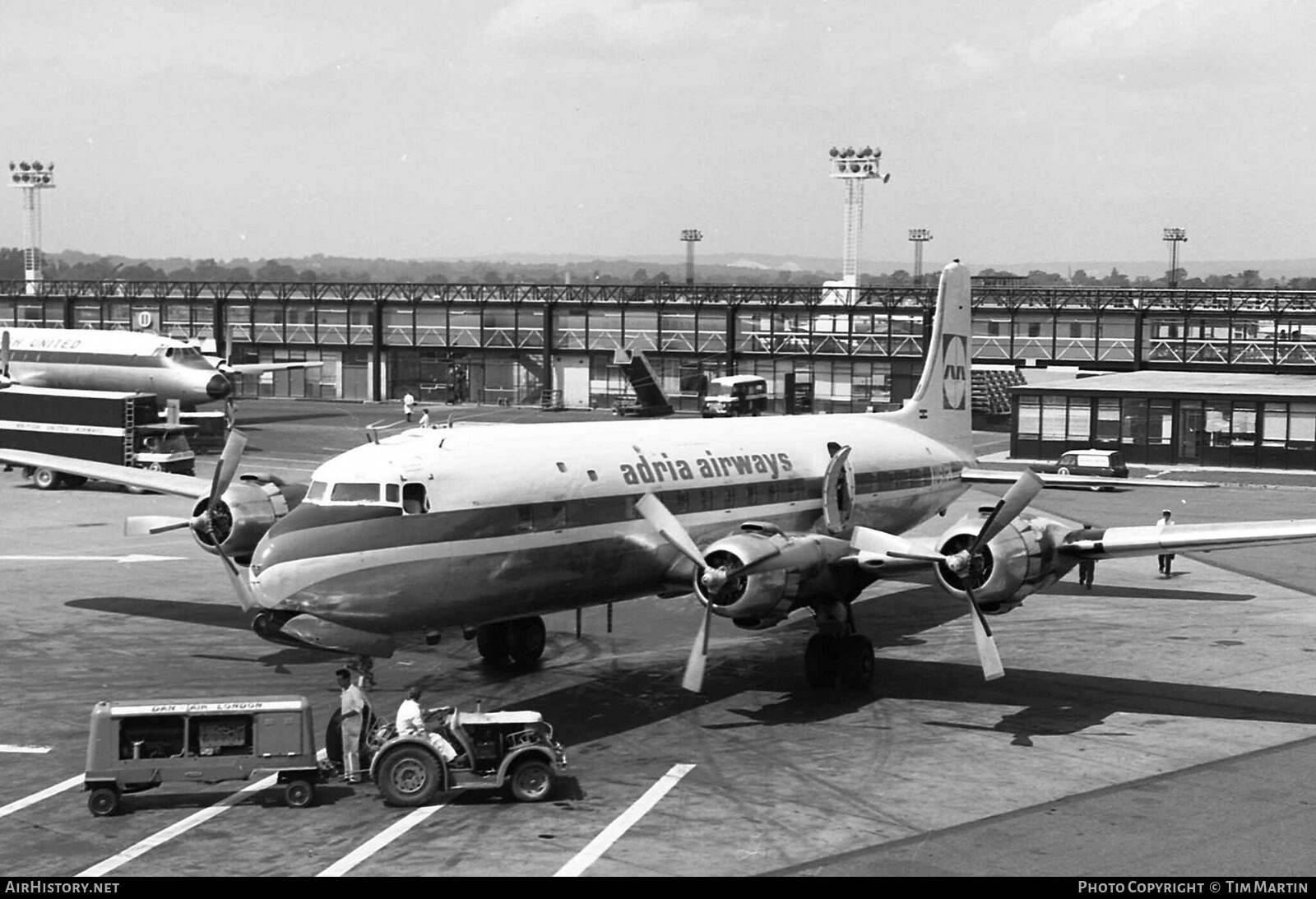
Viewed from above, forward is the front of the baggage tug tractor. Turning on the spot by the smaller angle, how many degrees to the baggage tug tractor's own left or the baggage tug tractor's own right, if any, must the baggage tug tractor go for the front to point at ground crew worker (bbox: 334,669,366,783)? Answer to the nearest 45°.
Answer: approximately 135° to the baggage tug tractor's own left

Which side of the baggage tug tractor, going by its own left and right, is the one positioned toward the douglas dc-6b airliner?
left

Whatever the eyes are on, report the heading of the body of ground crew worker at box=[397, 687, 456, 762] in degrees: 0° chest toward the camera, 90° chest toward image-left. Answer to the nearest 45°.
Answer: approximately 270°

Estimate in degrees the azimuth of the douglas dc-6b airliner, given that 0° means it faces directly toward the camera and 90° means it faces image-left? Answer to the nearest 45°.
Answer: approximately 45°

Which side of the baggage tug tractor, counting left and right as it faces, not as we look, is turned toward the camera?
right

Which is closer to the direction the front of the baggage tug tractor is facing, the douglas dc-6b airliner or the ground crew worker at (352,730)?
the douglas dc-6b airliner

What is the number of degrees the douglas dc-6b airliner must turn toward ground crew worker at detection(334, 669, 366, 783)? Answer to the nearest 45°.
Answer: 0° — it already faces them
